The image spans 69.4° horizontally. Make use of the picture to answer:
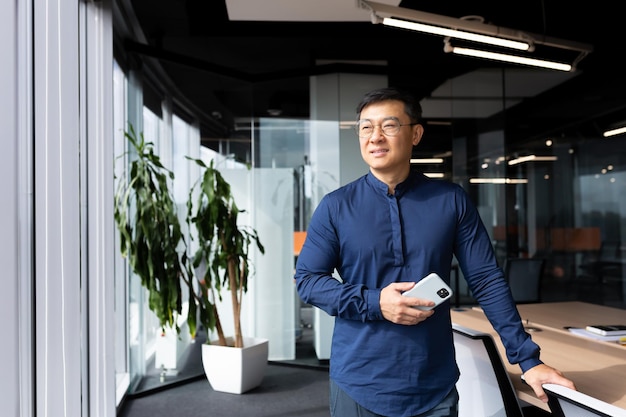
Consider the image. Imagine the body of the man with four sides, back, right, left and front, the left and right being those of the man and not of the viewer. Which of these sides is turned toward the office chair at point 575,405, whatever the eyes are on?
left

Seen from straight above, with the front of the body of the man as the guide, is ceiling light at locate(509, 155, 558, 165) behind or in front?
behind

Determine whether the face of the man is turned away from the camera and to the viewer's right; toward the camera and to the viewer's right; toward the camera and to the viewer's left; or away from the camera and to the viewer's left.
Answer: toward the camera and to the viewer's left

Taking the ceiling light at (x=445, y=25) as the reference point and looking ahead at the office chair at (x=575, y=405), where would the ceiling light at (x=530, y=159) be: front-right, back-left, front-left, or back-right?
back-left

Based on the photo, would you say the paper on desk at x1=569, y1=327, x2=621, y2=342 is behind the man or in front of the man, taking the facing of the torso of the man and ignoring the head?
behind

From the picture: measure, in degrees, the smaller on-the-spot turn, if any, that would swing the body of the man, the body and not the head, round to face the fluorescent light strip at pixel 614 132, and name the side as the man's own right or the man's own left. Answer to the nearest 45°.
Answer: approximately 135° to the man's own left

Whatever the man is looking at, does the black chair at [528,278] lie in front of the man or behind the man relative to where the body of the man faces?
behind

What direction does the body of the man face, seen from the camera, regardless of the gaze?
toward the camera

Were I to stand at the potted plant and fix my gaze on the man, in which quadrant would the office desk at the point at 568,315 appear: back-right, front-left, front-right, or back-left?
front-left

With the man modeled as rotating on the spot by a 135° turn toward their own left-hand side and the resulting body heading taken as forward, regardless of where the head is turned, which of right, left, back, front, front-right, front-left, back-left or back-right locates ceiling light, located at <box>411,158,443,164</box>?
front-left
